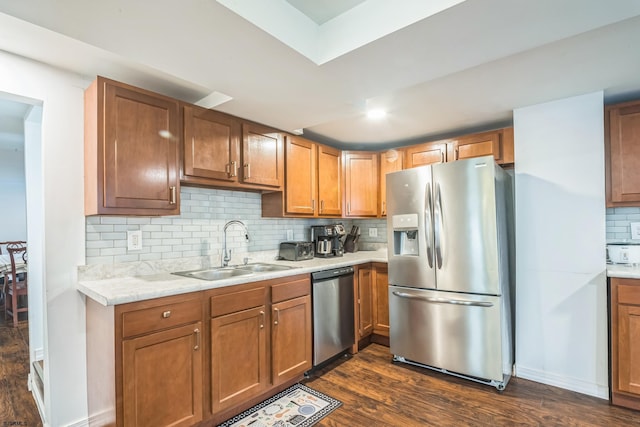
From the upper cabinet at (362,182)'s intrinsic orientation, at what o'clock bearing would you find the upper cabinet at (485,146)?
the upper cabinet at (485,146) is roughly at 10 o'clock from the upper cabinet at (362,182).

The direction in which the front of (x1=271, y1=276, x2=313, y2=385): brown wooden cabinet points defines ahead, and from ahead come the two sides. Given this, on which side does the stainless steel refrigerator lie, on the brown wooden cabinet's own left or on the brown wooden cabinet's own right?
on the brown wooden cabinet's own left

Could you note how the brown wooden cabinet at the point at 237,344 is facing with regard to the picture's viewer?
facing the viewer and to the right of the viewer

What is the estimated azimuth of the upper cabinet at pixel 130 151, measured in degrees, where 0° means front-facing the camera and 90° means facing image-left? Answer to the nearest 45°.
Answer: approximately 315°

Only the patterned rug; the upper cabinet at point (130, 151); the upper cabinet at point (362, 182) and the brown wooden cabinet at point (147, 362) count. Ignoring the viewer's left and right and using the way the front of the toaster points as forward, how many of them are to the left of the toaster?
1

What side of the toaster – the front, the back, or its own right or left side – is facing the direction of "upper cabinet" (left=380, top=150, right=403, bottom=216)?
left

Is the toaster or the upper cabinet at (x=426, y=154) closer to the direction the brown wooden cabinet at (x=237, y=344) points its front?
the upper cabinet

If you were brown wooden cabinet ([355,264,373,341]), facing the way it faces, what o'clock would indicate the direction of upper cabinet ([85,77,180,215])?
The upper cabinet is roughly at 3 o'clock from the brown wooden cabinet.

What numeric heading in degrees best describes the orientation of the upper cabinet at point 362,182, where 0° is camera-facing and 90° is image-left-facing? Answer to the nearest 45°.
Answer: approximately 0°

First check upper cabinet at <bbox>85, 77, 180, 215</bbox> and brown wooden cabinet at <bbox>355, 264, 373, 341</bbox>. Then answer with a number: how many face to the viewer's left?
0

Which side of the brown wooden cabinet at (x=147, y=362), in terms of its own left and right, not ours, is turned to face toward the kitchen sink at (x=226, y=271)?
left

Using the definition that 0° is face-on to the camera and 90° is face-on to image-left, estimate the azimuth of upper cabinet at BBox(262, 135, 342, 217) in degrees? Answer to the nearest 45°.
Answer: approximately 315°
